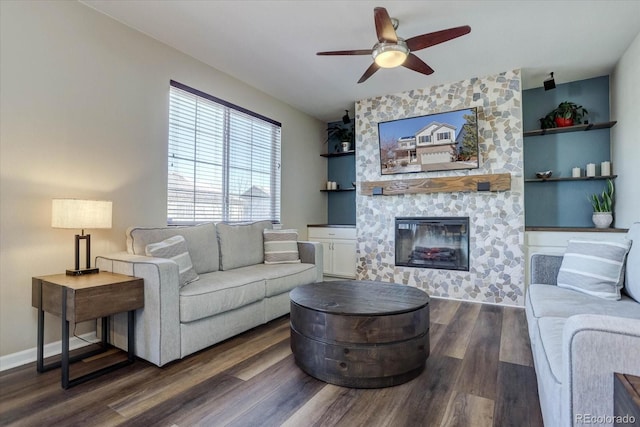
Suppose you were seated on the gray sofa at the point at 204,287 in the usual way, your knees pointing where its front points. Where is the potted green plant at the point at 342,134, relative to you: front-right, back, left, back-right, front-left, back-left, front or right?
left

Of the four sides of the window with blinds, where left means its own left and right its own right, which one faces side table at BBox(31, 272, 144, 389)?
right

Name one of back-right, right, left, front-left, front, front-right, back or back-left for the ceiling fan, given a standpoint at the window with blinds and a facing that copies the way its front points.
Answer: front

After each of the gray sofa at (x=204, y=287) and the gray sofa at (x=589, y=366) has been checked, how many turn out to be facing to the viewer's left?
1

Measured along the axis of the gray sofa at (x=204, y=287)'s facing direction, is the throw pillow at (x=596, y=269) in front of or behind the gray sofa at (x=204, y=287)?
in front

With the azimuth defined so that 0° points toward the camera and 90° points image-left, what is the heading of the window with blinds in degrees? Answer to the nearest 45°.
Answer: approximately 315°

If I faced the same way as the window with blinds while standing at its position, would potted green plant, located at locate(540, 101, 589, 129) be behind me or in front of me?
in front

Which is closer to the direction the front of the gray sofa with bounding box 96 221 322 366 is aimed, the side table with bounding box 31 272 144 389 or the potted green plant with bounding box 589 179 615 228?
the potted green plant

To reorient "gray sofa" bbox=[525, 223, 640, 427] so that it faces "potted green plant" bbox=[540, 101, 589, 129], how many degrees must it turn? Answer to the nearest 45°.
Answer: approximately 90° to its right

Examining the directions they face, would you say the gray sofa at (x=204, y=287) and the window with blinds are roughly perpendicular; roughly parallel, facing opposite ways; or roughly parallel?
roughly parallel

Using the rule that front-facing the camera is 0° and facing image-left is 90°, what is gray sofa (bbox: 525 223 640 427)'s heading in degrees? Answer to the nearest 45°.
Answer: approximately 90°

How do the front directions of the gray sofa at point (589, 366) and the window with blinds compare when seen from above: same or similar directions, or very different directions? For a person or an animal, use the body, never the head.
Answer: very different directions

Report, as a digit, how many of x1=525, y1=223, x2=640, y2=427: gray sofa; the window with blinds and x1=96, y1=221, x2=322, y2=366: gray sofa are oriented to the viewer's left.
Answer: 1

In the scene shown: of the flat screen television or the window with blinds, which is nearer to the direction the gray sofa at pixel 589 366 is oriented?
the window with blinds

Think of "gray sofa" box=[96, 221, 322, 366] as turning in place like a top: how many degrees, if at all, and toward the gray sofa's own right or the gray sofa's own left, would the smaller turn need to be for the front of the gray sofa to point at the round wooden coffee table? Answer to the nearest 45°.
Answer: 0° — it already faces it
